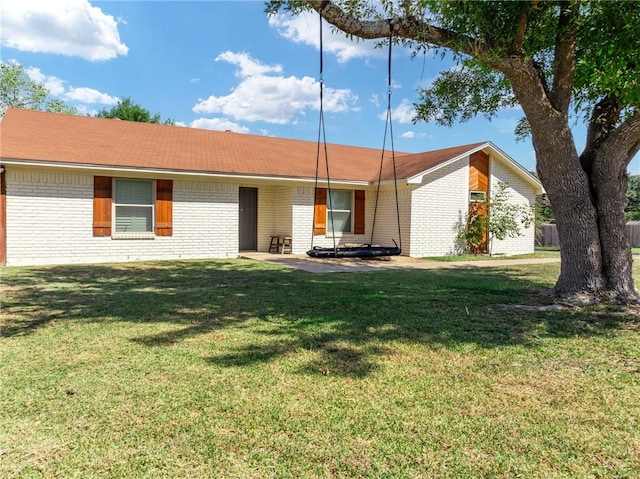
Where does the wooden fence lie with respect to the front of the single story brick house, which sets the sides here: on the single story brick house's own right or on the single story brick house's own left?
on the single story brick house's own left

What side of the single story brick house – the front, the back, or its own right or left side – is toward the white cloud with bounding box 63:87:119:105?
back

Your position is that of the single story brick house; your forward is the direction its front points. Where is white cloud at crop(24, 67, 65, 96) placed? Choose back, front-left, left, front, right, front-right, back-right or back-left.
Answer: back

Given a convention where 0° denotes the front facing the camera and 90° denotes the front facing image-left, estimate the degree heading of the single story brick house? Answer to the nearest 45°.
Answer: approximately 315°

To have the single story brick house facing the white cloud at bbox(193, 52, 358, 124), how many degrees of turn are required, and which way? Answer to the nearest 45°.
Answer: approximately 135° to its left
